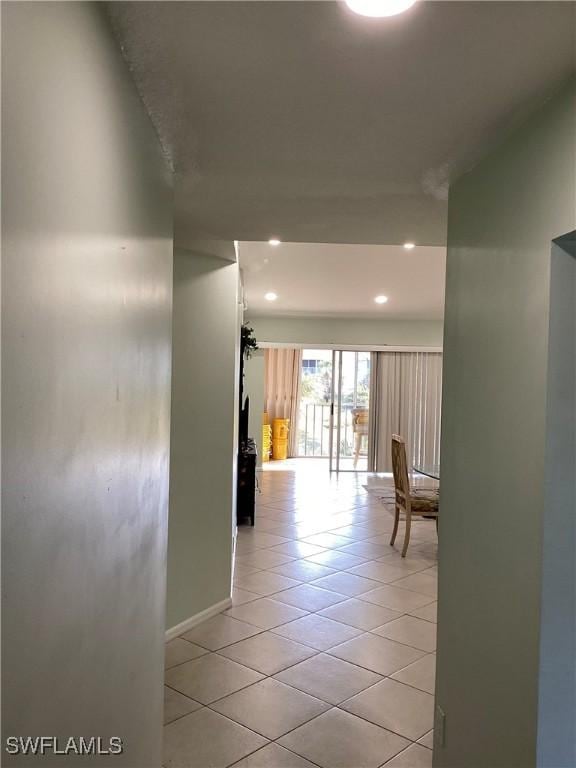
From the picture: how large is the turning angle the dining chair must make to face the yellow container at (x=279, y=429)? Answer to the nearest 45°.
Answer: approximately 90° to its left

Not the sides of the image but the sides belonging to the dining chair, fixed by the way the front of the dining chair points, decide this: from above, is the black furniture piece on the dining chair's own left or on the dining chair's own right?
on the dining chair's own left

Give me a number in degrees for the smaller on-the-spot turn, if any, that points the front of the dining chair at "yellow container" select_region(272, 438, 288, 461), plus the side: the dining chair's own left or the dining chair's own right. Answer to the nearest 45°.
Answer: approximately 90° to the dining chair's own left

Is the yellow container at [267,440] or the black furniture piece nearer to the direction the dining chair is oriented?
the yellow container

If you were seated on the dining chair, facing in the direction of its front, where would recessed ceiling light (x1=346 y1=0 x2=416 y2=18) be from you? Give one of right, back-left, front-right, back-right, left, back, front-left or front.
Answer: back-right

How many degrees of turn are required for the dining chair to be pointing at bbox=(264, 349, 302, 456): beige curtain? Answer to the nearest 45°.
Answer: approximately 90° to its left

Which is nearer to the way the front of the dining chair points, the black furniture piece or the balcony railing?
the balcony railing

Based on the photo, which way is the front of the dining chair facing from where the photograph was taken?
facing away from the viewer and to the right of the viewer

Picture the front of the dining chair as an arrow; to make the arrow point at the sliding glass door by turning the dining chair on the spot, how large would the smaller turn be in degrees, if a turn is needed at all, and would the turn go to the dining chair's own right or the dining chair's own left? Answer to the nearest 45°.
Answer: approximately 45° to the dining chair's own left
